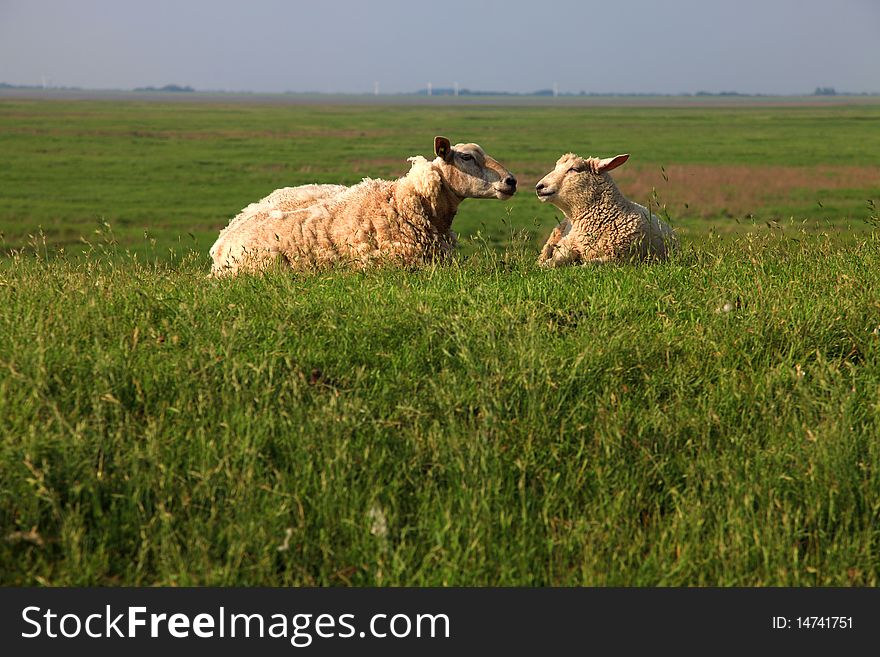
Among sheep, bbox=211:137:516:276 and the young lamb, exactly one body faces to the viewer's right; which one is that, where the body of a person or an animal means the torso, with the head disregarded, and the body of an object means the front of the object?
the sheep

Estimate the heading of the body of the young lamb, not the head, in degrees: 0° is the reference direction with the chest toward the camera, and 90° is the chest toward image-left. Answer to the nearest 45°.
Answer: approximately 45°

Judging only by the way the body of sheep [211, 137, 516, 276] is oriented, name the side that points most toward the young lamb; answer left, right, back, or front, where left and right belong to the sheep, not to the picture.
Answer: front

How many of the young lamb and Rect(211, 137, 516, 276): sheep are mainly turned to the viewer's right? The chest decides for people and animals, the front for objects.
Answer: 1

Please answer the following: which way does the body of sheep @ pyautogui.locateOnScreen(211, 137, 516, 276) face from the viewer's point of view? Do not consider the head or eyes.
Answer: to the viewer's right

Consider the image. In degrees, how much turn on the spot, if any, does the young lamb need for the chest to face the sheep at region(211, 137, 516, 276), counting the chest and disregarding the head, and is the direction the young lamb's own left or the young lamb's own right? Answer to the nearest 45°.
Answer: approximately 45° to the young lamb's own right
